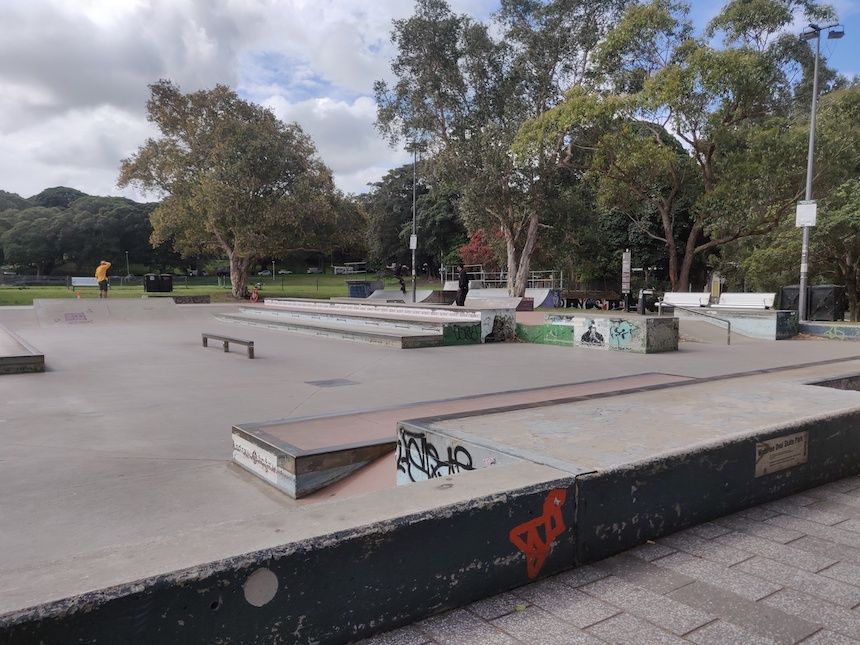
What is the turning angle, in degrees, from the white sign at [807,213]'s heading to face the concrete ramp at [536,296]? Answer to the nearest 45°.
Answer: approximately 135° to its right

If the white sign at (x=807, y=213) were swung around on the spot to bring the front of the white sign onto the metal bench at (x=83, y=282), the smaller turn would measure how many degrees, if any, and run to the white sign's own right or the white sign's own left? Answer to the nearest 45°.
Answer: approximately 90° to the white sign's own right

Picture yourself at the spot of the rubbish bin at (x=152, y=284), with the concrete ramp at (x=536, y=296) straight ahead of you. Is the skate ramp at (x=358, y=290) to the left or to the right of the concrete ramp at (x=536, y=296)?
left

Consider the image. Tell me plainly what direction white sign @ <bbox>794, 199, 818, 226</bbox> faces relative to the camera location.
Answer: facing the viewer

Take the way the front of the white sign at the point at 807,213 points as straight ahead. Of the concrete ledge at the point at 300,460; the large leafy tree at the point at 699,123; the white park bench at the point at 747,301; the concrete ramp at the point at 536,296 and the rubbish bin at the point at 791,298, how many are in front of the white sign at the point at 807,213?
1

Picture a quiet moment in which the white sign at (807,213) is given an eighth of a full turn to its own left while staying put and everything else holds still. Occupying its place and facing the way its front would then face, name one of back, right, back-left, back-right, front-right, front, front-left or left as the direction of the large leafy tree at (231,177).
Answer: back-right

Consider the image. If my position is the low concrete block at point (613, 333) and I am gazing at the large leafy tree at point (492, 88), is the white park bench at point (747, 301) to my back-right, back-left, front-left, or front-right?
front-right

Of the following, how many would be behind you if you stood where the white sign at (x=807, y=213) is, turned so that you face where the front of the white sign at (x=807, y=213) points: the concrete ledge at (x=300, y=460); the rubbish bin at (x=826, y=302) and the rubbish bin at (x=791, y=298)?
2

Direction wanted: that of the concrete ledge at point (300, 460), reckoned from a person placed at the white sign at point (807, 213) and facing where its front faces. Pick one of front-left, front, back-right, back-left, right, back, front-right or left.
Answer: front

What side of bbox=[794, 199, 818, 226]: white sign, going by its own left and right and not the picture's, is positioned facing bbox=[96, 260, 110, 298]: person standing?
right

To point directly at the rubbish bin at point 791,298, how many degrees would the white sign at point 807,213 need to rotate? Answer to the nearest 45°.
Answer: approximately 180°

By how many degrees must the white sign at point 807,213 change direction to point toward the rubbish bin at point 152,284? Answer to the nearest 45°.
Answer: approximately 90° to its right

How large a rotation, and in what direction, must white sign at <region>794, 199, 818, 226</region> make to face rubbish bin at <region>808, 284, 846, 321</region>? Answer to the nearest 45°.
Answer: approximately 180°

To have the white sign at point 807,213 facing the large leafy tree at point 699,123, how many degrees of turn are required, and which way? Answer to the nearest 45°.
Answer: approximately 135° to its right

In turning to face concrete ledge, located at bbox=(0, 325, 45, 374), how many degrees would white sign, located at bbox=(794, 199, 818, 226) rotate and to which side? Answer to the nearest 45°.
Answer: approximately 45° to its right
